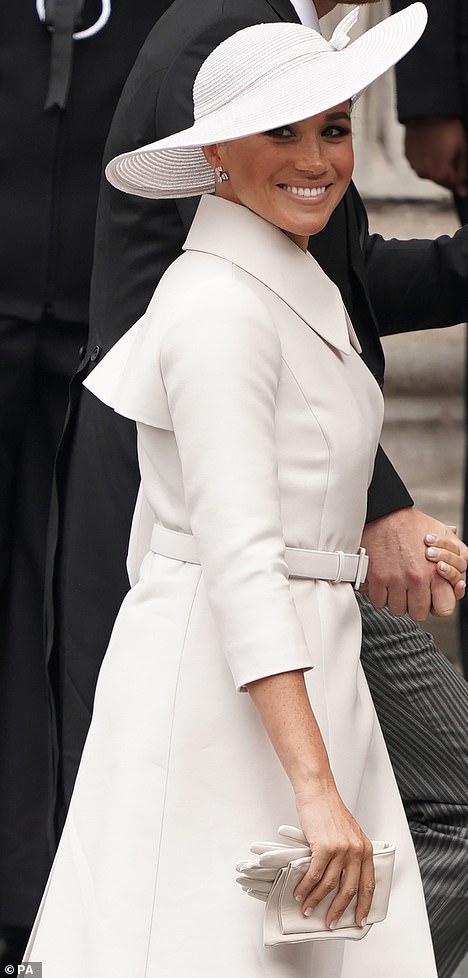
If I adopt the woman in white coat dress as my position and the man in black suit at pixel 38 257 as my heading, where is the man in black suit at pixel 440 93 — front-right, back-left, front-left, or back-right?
front-right

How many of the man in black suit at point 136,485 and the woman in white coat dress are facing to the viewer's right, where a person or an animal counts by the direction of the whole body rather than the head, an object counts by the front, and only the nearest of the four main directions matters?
2

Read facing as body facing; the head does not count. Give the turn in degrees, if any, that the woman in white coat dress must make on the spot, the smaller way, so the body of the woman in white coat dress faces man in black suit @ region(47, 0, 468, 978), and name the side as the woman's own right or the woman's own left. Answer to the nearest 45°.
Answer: approximately 90° to the woman's own left

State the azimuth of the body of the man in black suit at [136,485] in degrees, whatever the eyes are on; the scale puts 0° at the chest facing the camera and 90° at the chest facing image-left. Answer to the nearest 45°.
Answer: approximately 270°

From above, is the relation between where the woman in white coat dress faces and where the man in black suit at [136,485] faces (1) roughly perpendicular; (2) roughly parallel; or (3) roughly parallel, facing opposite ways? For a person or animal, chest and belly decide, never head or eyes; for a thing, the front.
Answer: roughly parallel

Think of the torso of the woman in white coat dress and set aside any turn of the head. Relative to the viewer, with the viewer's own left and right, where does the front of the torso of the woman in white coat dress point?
facing to the right of the viewer

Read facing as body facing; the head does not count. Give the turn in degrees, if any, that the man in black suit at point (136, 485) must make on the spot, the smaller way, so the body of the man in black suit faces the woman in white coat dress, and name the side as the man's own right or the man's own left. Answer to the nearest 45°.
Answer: approximately 90° to the man's own right
